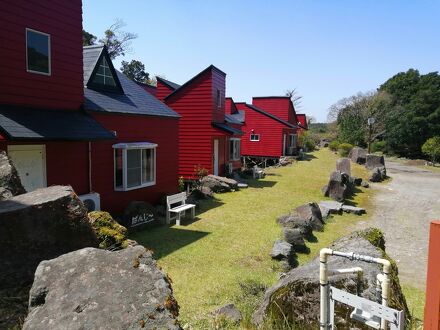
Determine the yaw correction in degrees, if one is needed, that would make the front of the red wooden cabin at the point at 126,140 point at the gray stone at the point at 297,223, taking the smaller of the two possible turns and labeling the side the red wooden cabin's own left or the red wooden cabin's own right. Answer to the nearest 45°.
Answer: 0° — it already faces it

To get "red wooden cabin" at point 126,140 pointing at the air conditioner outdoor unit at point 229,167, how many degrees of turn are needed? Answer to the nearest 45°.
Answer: approximately 90° to its left

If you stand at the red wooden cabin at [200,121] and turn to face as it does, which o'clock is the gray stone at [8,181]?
The gray stone is roughly at 2 o'clock from the red wooden cabin.

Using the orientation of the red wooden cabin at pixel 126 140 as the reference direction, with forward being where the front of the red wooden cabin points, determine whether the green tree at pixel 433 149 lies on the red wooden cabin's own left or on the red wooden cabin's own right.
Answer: on the red wooden cabin's own left

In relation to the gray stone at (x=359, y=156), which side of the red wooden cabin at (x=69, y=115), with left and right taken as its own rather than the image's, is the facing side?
left

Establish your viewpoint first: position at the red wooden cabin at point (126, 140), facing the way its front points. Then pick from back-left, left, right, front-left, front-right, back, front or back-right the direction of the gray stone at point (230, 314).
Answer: front-right

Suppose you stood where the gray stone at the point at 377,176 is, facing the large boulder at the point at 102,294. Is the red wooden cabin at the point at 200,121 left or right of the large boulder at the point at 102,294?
right

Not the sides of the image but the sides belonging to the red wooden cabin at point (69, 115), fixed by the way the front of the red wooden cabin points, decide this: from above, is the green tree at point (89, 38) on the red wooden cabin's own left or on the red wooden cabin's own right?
on the red wooden cabin's own left

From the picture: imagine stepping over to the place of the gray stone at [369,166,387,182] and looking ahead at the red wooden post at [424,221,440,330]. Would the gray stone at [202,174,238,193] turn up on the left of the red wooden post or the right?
right

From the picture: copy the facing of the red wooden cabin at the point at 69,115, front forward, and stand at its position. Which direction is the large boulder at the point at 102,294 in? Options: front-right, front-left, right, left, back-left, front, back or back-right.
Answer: front-right

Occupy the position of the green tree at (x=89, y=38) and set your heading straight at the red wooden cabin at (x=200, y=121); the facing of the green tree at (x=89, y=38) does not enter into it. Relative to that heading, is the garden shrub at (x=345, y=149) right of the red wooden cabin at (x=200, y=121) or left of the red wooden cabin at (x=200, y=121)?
left

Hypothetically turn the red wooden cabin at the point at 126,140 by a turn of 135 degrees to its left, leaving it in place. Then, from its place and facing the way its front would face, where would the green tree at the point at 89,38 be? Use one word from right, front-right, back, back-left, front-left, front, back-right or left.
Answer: front

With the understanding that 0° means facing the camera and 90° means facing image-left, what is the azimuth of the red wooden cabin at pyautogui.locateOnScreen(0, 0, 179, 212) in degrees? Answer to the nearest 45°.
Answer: approximately 315°
